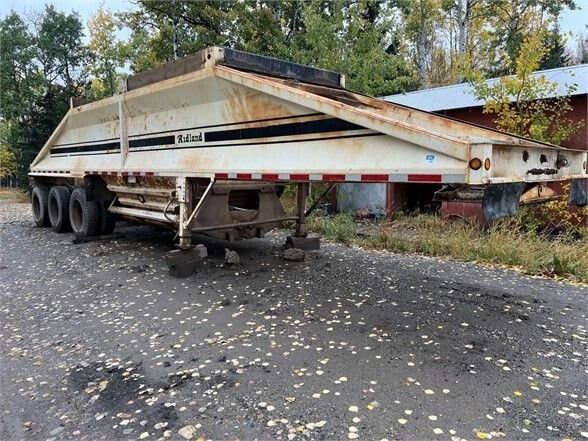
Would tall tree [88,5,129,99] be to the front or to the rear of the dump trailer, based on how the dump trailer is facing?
to the rear

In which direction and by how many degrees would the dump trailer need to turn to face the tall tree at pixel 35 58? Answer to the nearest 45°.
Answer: approximately 180°

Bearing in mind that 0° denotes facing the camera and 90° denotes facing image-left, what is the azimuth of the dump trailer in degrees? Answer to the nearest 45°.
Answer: approximately 315°

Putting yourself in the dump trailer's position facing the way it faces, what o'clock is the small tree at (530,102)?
The small tree is roughly at 9 o'clock from the dump trailer.

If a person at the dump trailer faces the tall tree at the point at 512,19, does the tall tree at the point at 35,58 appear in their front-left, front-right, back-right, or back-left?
front-left

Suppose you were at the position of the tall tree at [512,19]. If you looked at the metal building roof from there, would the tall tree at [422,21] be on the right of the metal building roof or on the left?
right

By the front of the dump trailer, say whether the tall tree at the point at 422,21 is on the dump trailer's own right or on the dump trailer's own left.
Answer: on the dump trailer's own left

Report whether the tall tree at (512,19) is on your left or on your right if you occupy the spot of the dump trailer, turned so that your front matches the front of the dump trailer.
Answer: on your left

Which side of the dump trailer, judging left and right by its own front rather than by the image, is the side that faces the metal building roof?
left
